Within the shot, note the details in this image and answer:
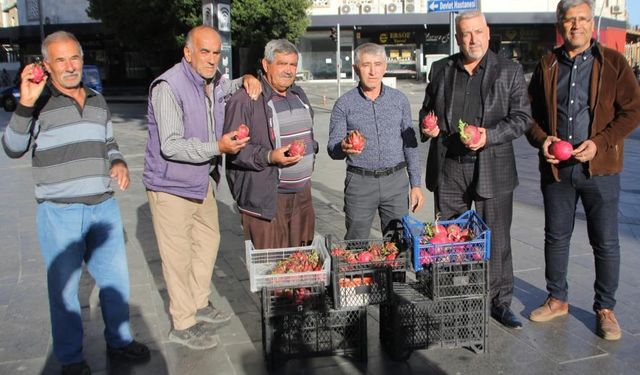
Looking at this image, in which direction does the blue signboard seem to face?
toward the camera

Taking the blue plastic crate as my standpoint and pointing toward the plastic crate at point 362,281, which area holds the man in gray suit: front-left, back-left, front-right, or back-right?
back-right

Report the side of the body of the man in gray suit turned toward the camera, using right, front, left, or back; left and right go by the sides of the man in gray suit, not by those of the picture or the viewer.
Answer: front

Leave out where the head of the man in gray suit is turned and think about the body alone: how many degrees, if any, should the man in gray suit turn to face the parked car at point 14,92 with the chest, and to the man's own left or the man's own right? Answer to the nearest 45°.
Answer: approximately 135° to the man's own right

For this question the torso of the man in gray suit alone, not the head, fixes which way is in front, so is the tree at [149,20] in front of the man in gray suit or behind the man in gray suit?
behind

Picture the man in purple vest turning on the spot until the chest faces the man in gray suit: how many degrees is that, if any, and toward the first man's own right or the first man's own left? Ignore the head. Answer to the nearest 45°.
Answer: approximately 45° to the first man's own left

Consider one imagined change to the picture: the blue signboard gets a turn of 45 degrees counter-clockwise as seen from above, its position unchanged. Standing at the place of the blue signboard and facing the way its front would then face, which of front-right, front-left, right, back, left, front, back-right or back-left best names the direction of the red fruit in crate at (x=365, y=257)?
front-right

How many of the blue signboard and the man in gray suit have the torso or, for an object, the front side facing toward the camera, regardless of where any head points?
2

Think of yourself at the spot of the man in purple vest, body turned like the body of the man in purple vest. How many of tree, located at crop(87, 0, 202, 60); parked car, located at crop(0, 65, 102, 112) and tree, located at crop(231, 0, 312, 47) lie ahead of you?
0

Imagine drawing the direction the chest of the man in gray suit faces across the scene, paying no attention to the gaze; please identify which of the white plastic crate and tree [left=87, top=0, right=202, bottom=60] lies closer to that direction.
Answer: the white plastic crate

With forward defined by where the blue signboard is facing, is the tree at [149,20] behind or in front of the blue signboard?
behind

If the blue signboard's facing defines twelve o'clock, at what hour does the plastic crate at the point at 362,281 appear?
The plastic crate is roughly at 12 o'clock from the blue signboard.

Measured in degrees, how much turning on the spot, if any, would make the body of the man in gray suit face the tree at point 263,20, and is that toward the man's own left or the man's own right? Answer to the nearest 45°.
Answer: approximately 180°

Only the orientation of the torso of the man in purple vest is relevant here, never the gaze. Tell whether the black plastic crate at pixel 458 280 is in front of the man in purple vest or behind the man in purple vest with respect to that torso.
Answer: in front

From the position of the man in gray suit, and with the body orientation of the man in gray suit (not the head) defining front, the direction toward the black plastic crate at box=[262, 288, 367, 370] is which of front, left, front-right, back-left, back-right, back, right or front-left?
front-right
